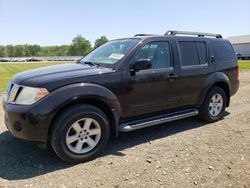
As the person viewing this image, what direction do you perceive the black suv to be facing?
facing the viewer and to the left of the viewer
